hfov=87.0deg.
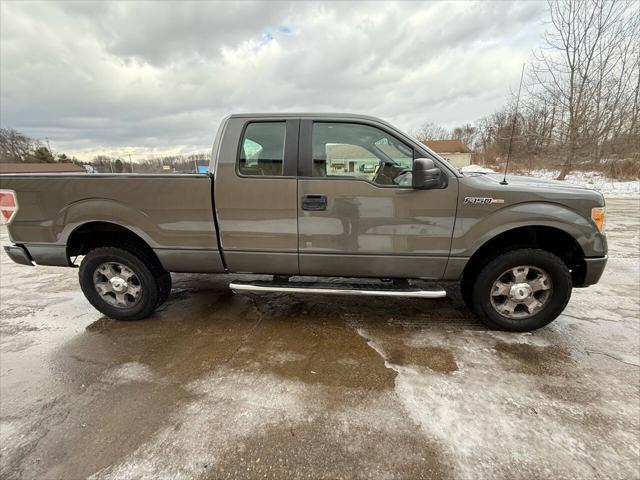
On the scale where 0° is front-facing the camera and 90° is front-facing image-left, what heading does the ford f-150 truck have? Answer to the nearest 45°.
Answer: approximately 270°
